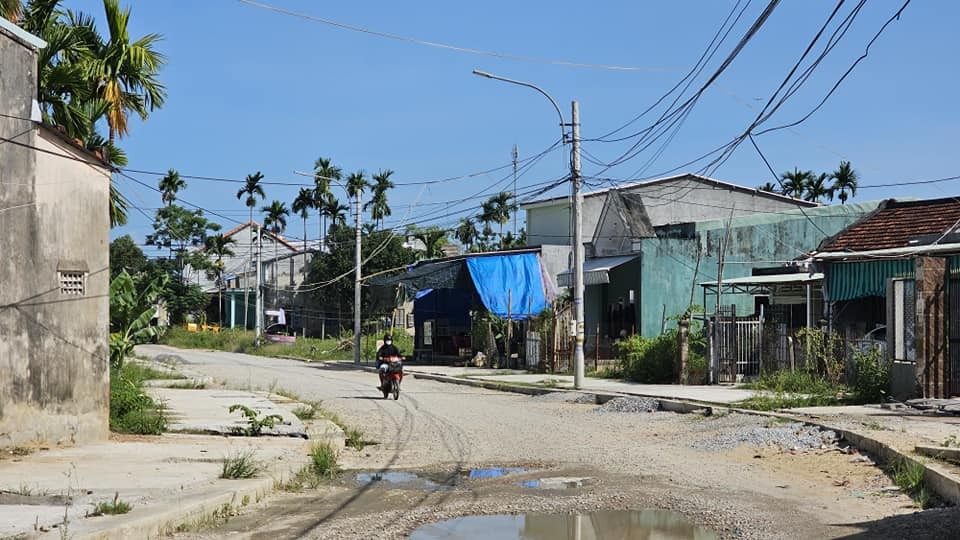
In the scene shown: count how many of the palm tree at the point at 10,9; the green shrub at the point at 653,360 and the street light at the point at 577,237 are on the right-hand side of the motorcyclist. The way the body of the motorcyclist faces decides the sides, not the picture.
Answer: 1

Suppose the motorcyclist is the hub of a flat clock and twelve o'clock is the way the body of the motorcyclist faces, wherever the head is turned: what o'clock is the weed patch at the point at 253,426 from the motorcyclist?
The weed patch is roughly at 2 o'clock from the motorcyclist.

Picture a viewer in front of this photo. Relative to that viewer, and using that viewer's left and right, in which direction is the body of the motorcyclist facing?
facing the viewer and to the right of the viewer

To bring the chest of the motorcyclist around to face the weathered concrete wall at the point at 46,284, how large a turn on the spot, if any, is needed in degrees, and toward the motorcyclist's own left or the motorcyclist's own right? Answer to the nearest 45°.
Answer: approximately 45° to the motorcyclist's own right

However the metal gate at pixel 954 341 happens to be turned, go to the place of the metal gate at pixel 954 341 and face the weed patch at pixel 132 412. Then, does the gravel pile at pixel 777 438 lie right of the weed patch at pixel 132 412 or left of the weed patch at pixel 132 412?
left

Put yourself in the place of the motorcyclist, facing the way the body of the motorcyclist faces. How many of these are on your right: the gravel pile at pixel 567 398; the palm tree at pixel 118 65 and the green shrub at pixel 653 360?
1

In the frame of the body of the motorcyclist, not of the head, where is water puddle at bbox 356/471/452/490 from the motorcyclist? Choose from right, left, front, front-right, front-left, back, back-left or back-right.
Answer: front-right

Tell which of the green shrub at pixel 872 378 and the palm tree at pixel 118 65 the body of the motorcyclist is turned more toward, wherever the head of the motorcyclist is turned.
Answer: the green shrub

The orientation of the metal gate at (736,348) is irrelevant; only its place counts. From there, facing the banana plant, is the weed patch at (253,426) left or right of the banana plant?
left

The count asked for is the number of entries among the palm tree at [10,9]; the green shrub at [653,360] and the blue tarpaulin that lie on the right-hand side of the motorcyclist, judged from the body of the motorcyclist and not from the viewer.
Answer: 1

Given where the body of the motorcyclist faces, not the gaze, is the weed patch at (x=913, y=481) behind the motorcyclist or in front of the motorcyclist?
in front

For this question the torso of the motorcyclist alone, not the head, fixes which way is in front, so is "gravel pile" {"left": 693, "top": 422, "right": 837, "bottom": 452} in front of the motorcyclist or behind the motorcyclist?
in front

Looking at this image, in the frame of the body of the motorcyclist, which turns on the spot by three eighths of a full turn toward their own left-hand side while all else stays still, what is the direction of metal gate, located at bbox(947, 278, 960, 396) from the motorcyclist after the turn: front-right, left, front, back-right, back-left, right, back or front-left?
front-right
